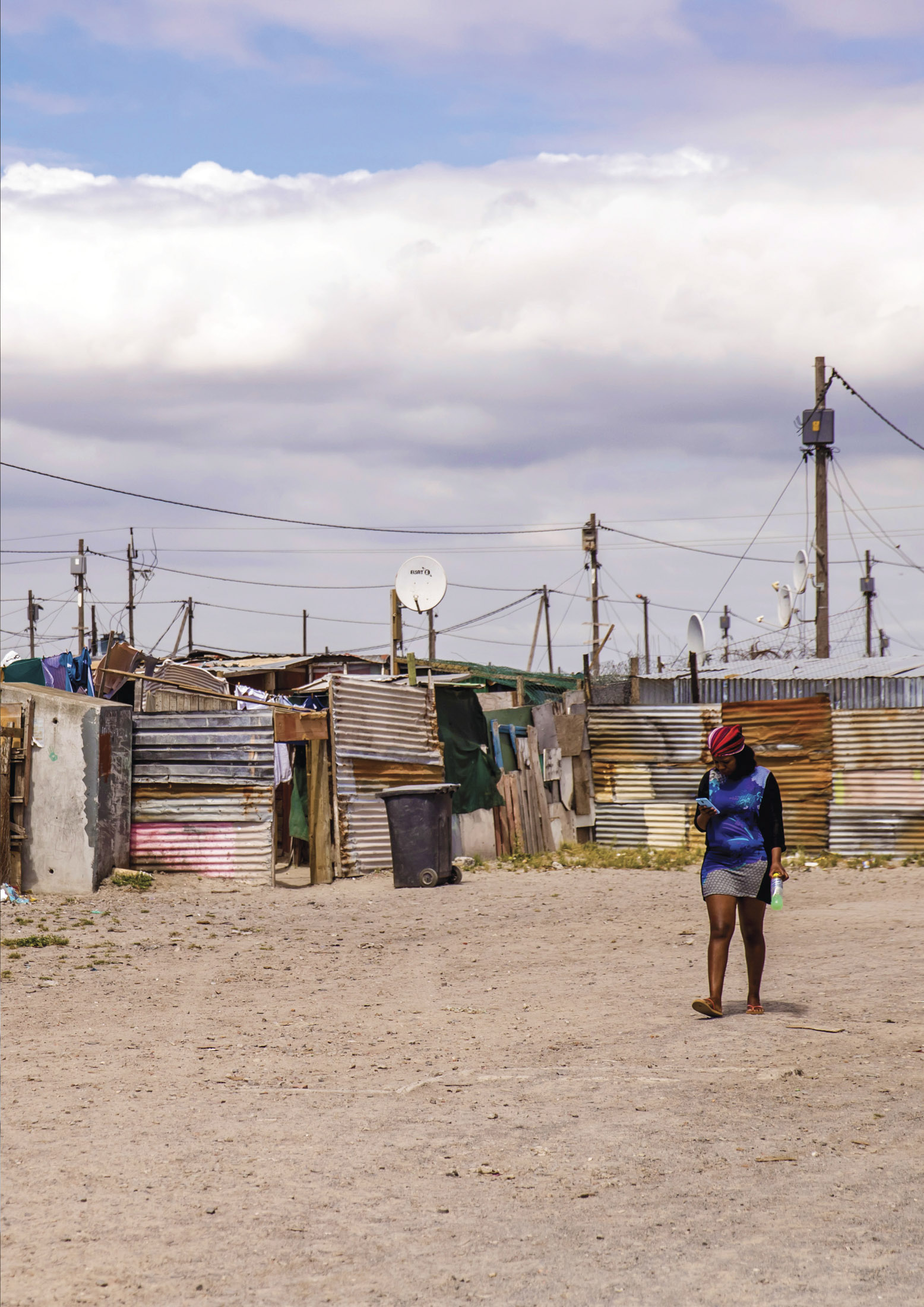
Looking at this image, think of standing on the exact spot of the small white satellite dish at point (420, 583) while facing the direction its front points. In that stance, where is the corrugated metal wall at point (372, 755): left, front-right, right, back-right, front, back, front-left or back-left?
front

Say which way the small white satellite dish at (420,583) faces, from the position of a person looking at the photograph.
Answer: facing the viewer

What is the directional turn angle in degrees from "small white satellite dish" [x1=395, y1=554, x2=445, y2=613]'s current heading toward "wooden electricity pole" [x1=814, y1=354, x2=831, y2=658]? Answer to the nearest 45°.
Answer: approximately 135° to its left

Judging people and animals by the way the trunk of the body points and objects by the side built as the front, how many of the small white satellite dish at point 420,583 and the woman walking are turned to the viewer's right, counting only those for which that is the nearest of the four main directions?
0

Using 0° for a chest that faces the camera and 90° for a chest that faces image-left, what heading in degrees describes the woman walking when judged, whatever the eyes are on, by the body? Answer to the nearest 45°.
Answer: approximately 45°

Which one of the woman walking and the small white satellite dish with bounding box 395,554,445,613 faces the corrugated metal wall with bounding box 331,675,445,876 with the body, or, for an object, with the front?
the small white satellite dish

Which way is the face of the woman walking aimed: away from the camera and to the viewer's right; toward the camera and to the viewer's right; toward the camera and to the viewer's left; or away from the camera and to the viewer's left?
toward the camera and to the viewer's left

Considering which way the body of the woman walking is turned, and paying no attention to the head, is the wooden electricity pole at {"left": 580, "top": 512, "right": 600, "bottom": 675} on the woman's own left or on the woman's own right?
on the woman's own right

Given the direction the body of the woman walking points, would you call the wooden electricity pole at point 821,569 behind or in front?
behind

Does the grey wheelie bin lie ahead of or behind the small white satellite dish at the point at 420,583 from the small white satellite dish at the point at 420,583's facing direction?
ahead

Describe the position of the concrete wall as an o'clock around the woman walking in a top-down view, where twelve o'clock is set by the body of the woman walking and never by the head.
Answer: The concrete wall is roughly at 3 o'clock from the woman walking.

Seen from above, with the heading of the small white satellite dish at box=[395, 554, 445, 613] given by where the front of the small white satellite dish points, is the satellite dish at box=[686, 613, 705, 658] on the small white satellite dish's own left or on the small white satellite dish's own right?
on the small white satellite dish's own left

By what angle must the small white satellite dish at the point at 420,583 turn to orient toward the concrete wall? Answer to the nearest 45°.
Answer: approximately 45° to its right
